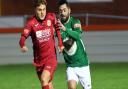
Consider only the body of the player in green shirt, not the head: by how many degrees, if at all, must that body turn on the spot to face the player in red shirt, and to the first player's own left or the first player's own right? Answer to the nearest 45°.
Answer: approximately 45° to the first player's own right

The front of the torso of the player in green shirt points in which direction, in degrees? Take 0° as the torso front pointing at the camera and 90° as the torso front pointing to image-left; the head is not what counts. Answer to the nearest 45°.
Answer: approximately 45°

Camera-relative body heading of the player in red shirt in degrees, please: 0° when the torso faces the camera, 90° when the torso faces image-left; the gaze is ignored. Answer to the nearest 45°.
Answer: approximately 0°

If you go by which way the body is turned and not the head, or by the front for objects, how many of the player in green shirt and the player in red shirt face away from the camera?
0

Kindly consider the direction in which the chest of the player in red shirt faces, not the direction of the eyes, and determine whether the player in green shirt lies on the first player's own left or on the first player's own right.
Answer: on the first player's own left
